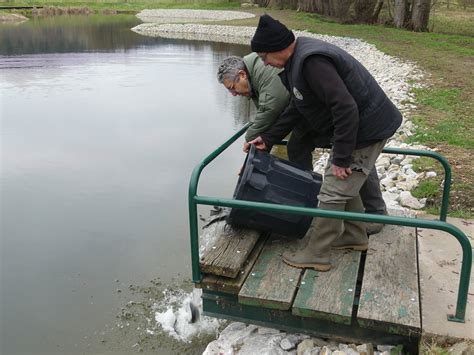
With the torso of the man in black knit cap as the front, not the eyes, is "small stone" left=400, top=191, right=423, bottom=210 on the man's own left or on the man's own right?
on the man's own right

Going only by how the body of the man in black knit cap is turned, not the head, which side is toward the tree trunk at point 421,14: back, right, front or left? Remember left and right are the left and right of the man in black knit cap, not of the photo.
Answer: right

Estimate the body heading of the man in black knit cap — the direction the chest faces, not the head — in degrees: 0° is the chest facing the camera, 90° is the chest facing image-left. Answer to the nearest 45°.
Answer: approximately 90°

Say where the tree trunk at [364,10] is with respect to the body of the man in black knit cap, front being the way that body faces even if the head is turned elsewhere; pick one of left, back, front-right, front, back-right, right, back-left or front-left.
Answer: right

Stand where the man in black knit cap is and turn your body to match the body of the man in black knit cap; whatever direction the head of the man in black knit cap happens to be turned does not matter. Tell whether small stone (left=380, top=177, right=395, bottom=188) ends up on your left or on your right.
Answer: on your right

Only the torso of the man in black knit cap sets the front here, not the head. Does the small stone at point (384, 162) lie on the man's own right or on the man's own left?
on the man's own right

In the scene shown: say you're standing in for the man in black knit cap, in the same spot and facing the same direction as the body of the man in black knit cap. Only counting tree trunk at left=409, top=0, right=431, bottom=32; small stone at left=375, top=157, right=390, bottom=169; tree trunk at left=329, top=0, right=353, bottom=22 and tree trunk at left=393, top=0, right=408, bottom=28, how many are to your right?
4

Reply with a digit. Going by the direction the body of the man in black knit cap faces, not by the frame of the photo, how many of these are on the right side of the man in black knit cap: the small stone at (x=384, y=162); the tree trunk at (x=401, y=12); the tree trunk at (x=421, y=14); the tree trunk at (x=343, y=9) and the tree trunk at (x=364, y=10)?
5

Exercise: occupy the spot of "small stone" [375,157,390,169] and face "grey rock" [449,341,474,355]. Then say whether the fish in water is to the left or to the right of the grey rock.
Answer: right

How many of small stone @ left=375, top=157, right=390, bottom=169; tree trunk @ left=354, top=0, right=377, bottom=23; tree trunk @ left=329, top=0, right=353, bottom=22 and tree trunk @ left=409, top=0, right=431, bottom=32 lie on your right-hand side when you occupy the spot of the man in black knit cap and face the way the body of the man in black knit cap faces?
4
